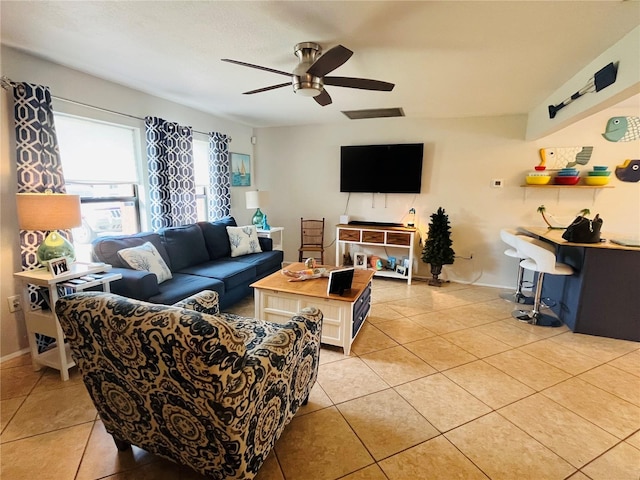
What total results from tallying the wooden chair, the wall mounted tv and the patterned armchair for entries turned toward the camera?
2

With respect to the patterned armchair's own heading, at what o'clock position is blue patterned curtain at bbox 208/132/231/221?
The blue patterned curtain is roughly at 11 o'clock from the patterned armchair.

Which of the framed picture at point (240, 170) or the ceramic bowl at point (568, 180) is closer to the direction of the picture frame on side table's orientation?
the ceramic bowl

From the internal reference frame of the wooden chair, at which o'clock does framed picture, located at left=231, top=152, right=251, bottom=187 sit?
The framed picture is roughly at 3 o'clock from the wooden chair.

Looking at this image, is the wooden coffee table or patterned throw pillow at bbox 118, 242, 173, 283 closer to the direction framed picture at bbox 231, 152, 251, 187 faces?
the wooden coffee table

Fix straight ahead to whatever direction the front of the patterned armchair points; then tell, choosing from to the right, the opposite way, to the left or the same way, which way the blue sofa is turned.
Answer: to the right

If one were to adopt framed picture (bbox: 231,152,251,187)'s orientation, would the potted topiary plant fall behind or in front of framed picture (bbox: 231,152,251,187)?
in front

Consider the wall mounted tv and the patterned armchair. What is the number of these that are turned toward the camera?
1

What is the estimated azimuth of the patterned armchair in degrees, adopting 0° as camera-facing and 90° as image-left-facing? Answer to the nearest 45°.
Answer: approximately 225°

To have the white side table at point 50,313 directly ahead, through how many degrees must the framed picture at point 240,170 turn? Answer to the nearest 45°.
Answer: approximately 90° to its right

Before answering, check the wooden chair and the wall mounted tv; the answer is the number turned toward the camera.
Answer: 2

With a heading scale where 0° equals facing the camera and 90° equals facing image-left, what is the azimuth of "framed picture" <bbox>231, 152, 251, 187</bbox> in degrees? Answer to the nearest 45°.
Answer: approximately 315°
